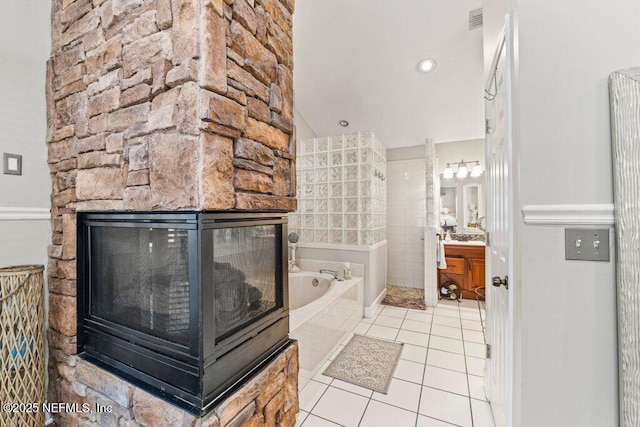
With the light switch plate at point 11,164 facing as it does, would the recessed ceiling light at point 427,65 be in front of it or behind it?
in front

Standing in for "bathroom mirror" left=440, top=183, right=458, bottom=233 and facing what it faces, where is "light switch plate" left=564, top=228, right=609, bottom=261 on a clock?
The light switch plate is roughly at 12 o'clock from the bathroom mirror.

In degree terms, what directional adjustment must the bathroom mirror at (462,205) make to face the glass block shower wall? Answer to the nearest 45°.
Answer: approximately 45° to its right

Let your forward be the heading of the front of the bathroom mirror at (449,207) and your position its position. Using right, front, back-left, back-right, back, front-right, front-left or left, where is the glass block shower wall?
front-right

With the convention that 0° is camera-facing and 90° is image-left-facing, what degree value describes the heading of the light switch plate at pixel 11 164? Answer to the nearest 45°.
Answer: approximately 315°

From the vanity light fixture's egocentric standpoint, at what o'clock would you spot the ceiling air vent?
The ceiling air vent is roughly at 12 o'clock from the vanity light fixture.

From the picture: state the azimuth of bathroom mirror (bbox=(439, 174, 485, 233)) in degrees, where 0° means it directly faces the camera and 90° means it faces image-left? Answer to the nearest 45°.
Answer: approximately 0°

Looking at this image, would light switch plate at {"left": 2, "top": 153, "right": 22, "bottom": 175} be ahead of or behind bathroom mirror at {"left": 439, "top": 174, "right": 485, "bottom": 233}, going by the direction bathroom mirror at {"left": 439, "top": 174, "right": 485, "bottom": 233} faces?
ahead

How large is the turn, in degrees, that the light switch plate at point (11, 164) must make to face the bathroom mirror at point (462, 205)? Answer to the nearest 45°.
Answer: approximately 45° to its left

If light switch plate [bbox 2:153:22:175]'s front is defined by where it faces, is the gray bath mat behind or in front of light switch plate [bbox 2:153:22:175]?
in front

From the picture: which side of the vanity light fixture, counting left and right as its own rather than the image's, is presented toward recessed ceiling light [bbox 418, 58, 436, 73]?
front

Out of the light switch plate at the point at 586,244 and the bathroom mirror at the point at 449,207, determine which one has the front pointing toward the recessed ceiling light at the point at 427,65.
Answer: the bathroom mirror
